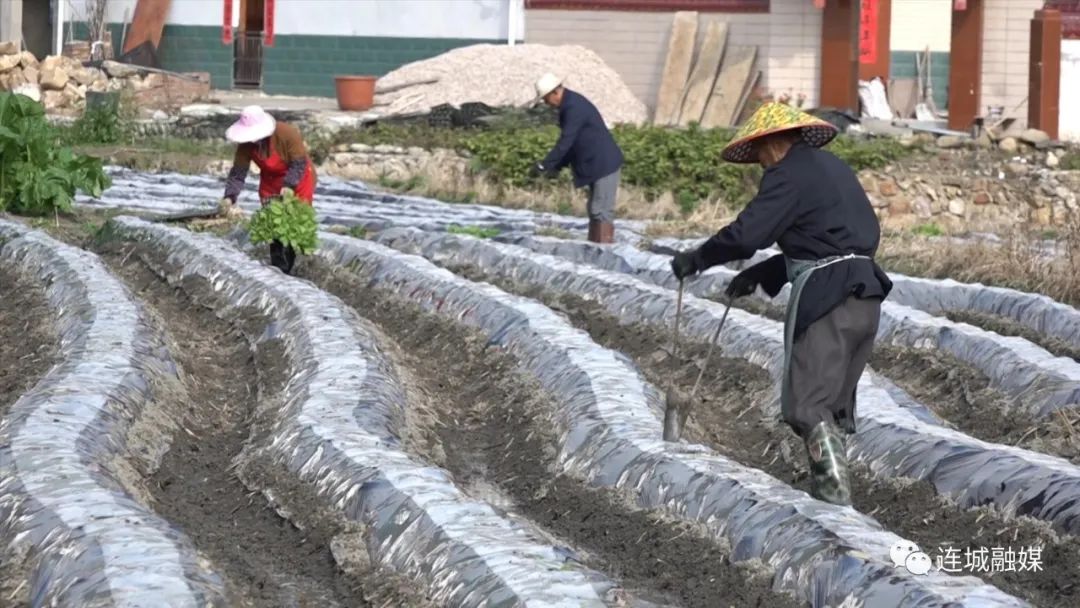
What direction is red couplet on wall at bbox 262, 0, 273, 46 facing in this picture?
toward the camera

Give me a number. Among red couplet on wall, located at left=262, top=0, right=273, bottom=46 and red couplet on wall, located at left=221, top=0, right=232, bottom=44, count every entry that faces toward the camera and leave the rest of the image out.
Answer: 2

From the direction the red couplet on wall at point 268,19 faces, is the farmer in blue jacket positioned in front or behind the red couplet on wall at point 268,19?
in front

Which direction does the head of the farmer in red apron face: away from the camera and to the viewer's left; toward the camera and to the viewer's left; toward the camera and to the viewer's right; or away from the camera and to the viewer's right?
toward the camera and to the viewer's left

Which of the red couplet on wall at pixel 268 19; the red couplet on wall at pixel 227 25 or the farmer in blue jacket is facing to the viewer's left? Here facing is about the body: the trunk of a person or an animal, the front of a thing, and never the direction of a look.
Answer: the farmer in blue jacket

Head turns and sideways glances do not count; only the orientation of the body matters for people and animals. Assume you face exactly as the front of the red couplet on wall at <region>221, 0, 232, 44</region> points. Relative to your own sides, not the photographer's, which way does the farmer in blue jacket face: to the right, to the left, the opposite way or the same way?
to the right

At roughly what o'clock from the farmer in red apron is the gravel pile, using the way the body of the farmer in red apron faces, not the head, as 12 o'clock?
The gravel pile is roughly at 5 o'clock from the farmer in red apron.

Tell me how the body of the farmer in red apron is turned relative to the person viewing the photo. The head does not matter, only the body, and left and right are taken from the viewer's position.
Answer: facing the viewer and to the left of the viewer

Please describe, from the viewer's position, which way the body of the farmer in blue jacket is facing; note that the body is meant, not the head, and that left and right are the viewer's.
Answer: facing to the left of the viewer

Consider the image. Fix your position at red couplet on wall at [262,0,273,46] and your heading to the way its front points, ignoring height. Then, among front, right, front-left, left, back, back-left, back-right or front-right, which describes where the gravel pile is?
front-left

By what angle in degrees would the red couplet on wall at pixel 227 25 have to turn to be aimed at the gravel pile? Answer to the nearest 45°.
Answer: approximately 45° to its left
